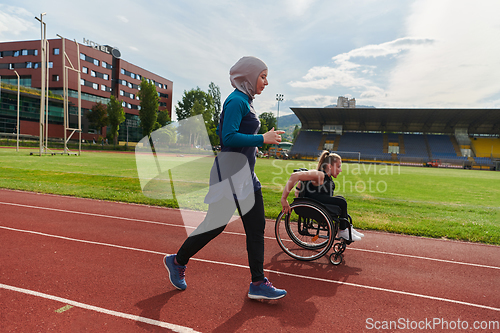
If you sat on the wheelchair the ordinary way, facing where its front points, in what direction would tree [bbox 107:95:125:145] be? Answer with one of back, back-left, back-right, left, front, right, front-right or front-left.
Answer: back-left

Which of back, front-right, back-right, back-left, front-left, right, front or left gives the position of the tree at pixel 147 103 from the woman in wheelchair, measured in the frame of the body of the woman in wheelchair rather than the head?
back-left

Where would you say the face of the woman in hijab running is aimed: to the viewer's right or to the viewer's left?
to the viewer's right

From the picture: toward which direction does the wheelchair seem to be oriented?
to the viewer's right

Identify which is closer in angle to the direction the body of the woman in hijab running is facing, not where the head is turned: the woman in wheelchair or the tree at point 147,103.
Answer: the woman in wheelchair

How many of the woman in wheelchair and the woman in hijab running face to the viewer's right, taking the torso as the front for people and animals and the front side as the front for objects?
2

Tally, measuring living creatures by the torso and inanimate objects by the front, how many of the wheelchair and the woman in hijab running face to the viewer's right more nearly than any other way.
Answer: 2

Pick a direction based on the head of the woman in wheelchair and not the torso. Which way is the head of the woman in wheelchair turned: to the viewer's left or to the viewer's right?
to the viewer's right

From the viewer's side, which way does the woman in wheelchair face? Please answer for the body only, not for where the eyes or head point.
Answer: to the viewer's right

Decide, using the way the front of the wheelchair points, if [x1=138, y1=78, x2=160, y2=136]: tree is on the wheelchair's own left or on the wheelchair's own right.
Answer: on the wheelchair's own left

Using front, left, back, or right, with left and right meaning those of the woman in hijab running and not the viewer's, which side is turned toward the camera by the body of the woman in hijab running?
right
